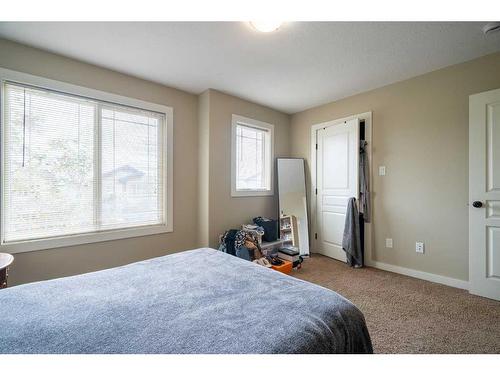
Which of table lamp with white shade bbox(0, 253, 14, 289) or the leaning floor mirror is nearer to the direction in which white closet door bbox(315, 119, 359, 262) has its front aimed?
the table lamp with white shade

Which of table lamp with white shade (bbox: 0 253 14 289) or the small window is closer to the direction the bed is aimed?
the small window

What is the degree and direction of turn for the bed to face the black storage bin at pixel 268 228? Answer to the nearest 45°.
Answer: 0° — it already faces it

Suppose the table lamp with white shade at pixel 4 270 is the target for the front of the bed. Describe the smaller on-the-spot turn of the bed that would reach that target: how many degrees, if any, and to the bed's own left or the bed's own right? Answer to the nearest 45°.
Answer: approximately 90° to the bed's own left

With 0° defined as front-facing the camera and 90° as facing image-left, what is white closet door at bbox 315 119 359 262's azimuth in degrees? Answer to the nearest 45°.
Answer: approximately 45°

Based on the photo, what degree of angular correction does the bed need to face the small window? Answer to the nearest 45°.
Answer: approximately 45° to its left

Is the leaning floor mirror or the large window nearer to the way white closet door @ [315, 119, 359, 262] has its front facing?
the large window

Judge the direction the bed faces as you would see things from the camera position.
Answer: facing away from the viewer and to the right of the viewer

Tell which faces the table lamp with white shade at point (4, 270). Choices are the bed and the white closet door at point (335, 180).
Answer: the white closet door
